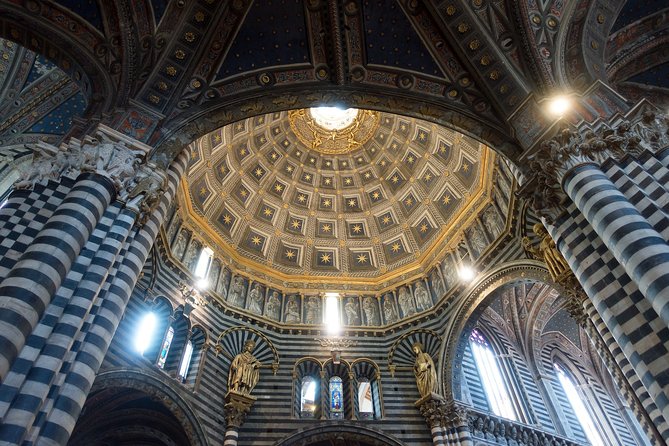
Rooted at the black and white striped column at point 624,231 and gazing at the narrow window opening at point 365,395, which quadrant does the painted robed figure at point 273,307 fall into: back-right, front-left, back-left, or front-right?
front-left

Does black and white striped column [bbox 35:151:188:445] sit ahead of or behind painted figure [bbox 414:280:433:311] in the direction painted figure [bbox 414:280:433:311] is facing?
ahead

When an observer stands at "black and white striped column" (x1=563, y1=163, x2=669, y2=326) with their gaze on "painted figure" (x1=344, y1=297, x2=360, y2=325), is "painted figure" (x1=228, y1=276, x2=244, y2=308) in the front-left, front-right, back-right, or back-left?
front-left

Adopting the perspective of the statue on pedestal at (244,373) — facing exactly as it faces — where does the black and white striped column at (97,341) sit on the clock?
The black and white striped column is roughly at 2 o'clock from the statue on pedestal.

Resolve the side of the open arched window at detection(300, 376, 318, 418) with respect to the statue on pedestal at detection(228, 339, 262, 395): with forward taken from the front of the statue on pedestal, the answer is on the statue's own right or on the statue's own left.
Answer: on the statue's own left

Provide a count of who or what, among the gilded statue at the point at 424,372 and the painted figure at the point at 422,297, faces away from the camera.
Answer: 0

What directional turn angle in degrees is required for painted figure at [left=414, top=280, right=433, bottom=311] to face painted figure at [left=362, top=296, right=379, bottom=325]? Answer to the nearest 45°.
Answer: approximately 45° to its right

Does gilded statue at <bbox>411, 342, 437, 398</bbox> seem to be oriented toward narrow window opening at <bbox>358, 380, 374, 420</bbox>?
no

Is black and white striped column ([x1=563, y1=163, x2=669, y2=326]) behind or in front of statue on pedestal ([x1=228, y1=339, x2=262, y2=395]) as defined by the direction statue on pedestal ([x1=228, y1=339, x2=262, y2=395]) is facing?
in front

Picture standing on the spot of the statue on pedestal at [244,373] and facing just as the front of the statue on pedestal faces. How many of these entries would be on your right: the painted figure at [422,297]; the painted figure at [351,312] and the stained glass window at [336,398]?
0

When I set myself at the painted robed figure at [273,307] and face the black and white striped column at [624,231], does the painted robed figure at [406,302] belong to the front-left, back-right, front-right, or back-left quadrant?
front-left

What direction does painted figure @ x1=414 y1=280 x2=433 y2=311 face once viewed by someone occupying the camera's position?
facing the viewer and to the left of the viewer

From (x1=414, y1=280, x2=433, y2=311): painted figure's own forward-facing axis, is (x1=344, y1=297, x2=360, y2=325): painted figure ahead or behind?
ahead

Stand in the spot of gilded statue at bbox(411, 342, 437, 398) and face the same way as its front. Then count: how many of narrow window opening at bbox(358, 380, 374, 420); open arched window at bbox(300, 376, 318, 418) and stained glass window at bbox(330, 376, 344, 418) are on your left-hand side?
0

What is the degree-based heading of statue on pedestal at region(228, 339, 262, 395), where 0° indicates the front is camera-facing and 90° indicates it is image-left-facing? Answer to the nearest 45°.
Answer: approximately 315°

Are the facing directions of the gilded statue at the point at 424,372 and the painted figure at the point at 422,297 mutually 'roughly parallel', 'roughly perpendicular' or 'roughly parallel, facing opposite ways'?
roughly parallel
